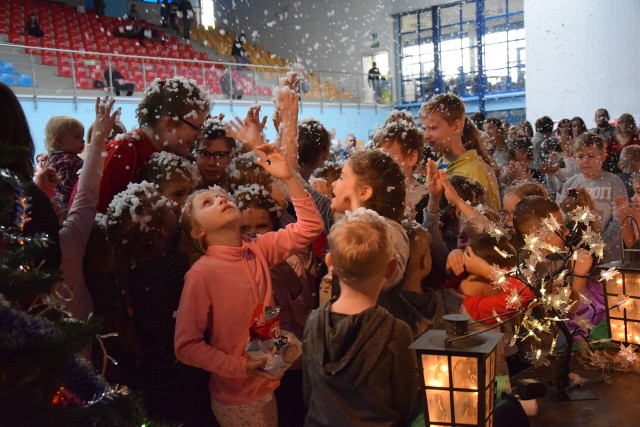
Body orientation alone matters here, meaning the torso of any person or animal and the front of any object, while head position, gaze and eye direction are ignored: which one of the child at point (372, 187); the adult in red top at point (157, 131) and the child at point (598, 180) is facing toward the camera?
the child at point (598, 180)

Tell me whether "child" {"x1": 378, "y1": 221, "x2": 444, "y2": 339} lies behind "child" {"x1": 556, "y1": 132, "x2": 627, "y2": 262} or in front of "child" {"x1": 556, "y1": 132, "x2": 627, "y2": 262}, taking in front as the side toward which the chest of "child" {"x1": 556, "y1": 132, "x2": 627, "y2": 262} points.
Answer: in front

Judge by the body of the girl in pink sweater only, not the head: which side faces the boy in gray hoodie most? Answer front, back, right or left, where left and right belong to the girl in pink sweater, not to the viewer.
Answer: front

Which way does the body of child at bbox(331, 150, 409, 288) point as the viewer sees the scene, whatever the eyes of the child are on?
to the viewer's left

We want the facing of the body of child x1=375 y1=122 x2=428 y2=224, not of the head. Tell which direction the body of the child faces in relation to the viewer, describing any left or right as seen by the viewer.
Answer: facing the viewer and to the left of the viewer

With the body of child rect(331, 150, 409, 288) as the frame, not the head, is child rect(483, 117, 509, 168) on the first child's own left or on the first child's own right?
on the first child's own right

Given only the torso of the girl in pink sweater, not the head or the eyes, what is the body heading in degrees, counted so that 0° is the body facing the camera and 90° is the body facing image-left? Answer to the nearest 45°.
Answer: approximately 315°

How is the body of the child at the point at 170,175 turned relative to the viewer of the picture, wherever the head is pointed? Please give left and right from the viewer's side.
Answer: facing the viewer and to the right of the viewer

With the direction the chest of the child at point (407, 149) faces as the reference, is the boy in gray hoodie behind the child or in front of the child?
in front

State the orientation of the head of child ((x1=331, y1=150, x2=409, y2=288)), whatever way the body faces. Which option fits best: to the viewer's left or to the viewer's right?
to the viewer's left

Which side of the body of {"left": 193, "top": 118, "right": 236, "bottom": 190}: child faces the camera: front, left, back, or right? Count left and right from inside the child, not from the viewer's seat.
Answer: front

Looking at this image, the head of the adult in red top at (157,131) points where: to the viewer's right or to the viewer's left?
to the viewer's right

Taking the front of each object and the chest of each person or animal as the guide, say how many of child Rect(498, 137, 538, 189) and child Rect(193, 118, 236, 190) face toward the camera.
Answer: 2
